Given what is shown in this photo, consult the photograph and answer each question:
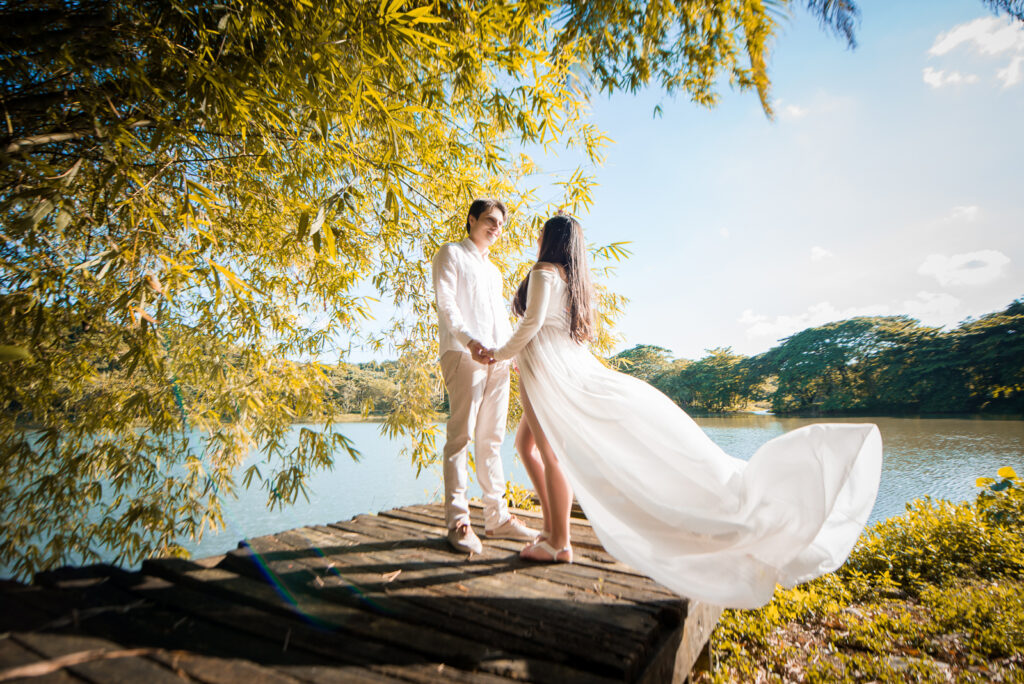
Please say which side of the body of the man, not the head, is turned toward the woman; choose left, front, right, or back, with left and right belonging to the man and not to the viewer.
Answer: front

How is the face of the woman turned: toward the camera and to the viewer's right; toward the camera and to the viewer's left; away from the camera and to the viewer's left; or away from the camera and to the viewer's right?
away from the camera and to the viewer's left

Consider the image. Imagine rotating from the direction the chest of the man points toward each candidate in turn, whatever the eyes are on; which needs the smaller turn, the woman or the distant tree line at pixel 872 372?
the woman

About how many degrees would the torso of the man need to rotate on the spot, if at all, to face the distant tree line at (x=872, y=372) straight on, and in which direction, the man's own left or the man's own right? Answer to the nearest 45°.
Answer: approximately 90° to the man's own left

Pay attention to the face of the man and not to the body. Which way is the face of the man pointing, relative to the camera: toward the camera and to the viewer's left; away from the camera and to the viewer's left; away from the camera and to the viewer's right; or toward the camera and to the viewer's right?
toward the camera and to the viewer's right

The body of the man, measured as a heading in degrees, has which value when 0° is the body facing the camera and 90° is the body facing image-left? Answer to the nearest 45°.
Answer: approximately 315°
